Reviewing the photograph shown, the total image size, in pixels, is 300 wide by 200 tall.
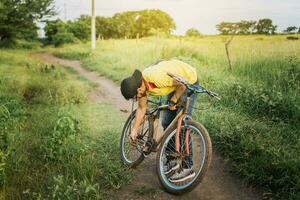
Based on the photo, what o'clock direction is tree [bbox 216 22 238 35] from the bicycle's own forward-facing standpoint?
The tree is roughly at 8 o'clock from the bicycle.

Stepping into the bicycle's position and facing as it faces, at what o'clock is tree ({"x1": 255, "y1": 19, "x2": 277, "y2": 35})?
The tree is roughly at 8 o'clock from the bicycle.

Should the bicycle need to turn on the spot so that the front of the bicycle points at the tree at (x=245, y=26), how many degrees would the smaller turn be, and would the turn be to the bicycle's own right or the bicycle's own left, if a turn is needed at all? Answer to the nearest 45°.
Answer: approximately 135° to the bicycle's own left

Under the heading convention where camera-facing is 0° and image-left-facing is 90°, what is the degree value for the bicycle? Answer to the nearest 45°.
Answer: approximately 315°

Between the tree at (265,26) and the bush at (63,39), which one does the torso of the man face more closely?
the bush

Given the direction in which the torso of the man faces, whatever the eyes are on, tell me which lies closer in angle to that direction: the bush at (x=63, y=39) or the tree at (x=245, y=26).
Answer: the bush

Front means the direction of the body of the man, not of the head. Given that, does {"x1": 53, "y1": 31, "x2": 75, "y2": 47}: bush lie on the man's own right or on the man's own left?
on the man's own right

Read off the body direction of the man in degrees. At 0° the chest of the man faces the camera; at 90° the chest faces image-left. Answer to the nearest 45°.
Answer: approximately 90°
